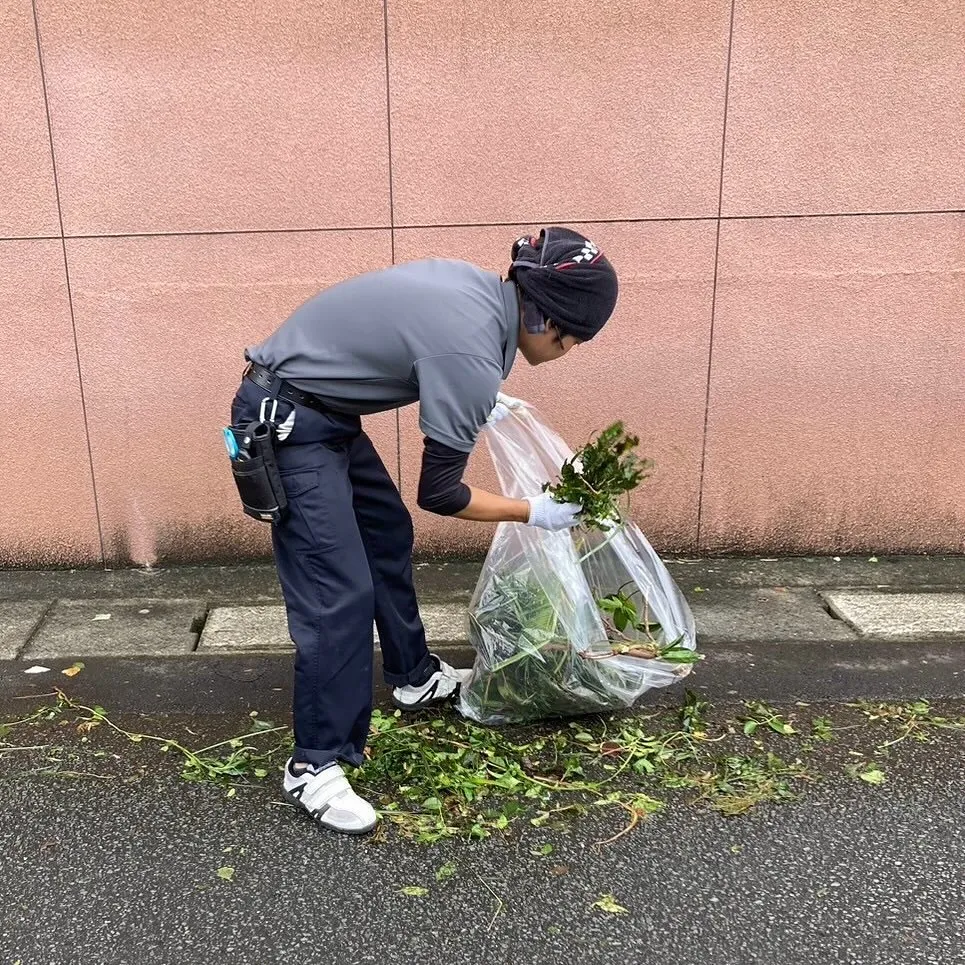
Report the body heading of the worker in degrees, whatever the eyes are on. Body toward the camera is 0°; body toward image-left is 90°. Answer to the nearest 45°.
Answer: approximately 270°
